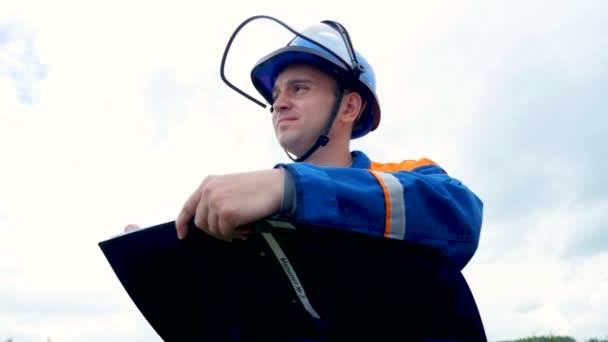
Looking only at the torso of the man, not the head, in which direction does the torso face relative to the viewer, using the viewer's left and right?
facing the viewer and to the left of the viewer

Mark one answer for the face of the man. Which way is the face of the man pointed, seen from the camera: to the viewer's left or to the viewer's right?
to the viewer's left
